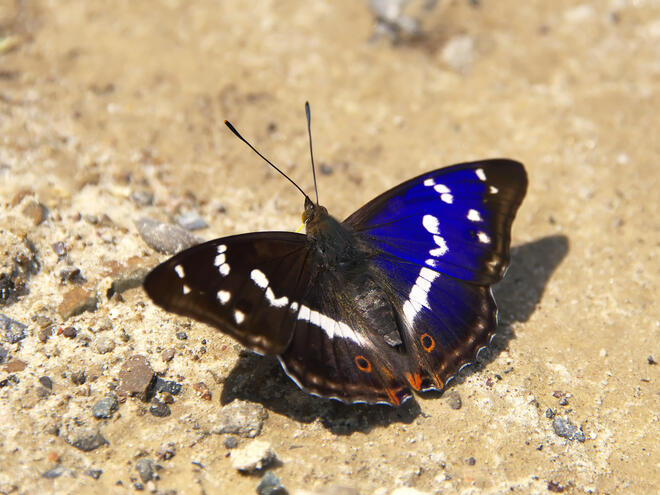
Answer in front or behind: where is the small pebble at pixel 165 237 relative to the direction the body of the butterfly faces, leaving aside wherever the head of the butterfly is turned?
in front

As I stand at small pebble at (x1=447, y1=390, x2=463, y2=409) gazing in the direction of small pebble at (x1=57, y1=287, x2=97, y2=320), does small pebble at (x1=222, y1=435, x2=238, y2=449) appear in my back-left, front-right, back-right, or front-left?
front-left

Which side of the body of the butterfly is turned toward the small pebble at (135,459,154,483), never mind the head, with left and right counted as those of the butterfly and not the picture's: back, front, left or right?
left

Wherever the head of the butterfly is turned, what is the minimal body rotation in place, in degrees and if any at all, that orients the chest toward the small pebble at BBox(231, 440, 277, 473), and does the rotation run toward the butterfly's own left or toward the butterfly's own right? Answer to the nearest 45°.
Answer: approximately 135° to the butterfly's own left

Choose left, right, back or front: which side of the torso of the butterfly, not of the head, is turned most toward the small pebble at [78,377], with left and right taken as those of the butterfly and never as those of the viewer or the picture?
left

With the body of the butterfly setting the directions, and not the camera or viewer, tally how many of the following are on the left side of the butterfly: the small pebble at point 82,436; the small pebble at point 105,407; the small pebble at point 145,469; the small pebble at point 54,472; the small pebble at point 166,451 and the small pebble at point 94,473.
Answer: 6

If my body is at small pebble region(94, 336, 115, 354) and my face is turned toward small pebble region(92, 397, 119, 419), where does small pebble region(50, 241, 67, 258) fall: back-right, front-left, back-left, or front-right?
back-right

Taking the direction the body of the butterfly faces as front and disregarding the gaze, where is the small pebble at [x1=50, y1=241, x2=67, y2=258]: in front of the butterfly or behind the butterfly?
in front

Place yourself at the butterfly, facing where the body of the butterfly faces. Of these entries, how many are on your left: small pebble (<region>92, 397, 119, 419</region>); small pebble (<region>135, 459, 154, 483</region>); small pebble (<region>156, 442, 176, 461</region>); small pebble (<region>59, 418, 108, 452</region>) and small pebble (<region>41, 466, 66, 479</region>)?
5

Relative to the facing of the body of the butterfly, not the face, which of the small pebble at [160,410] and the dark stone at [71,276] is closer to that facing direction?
the dark stone

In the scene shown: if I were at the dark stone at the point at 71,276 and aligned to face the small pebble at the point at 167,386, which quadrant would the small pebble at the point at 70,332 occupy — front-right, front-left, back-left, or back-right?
front-right

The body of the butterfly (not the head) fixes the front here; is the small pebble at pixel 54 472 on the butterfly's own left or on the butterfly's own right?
on the butterfly's own left

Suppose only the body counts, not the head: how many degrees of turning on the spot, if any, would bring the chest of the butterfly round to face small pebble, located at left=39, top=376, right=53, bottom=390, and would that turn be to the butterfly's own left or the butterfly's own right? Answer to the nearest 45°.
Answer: approximately 90° to the butterfly's own left

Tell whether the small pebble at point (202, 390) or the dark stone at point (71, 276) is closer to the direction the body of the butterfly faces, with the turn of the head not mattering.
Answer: the dark stone

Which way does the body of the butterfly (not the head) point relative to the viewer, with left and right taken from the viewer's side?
facing away from the viewer and to the left of the viewer

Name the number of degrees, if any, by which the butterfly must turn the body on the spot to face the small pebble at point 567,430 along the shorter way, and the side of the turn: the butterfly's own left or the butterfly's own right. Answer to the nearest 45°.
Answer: approximately 135° to the butterfly's own right
